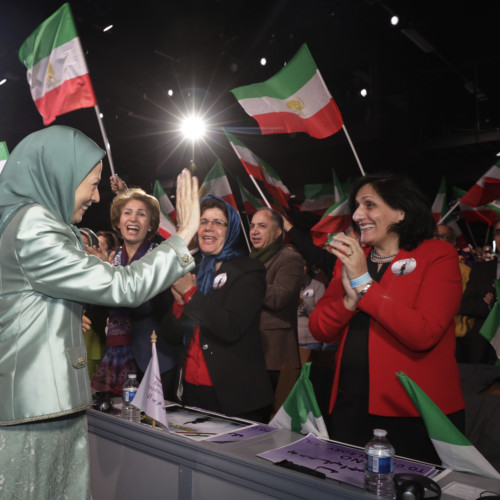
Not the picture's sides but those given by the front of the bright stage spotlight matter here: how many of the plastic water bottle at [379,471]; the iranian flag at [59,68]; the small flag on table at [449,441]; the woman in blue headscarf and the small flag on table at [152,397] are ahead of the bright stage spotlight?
5

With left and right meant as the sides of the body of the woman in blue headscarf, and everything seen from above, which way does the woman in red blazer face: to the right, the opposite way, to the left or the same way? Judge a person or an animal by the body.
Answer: the same way

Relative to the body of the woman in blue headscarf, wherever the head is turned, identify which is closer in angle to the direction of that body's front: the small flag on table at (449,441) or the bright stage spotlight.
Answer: the small flag on table

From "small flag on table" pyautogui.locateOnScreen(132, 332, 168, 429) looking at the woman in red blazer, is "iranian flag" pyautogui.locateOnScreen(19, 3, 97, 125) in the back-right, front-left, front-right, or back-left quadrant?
back-left

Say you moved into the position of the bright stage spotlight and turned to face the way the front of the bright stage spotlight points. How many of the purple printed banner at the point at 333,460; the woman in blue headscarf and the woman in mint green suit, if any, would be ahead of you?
3

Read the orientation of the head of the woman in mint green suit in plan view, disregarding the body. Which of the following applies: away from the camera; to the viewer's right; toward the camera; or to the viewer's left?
to the viewer's right

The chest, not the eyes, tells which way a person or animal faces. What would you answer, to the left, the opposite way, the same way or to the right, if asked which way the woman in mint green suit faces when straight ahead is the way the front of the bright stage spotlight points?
to the left

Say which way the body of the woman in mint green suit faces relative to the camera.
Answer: to the viewer's right

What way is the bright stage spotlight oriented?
toward the camera

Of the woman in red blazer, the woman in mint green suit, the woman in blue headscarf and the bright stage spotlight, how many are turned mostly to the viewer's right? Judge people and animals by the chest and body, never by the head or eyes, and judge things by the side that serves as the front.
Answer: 1

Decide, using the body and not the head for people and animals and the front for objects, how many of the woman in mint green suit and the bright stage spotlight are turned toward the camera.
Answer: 1

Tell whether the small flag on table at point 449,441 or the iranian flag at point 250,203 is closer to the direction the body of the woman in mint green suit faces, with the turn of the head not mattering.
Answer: the small flag on table

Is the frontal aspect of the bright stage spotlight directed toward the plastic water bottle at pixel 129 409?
yes

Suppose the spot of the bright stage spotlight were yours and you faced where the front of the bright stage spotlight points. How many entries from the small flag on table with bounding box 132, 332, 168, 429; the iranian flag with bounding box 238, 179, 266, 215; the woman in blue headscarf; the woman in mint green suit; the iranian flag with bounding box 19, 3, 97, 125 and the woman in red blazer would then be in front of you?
6
